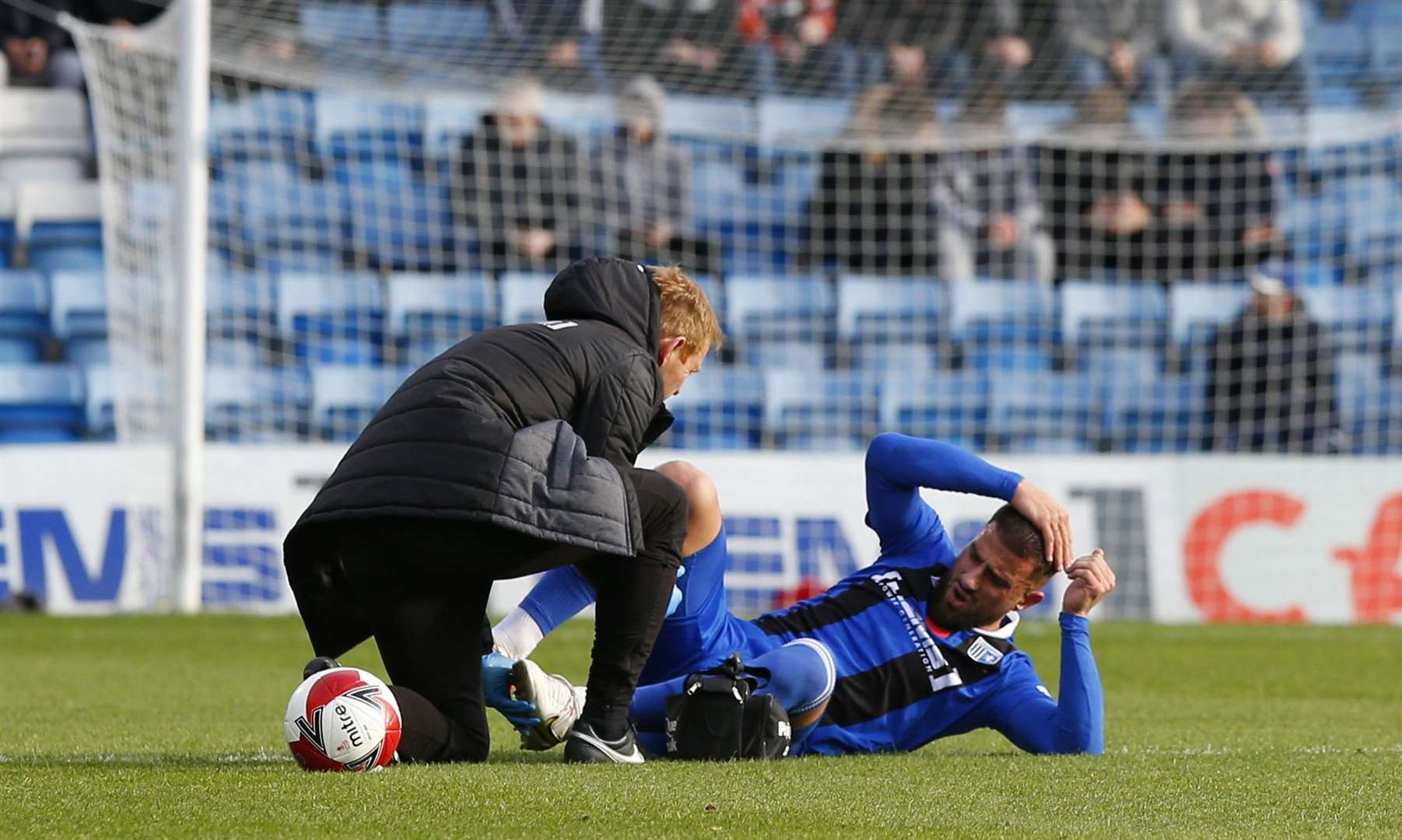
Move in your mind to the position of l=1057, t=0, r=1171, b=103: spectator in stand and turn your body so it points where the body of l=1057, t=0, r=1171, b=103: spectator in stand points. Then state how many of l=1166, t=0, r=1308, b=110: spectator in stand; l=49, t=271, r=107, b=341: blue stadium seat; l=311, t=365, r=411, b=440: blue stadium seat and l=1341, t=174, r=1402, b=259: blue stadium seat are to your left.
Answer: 2

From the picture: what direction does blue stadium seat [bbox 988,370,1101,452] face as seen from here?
toward the camera

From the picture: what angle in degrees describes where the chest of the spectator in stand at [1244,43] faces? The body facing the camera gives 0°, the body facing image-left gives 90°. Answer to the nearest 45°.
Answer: approximately 0°

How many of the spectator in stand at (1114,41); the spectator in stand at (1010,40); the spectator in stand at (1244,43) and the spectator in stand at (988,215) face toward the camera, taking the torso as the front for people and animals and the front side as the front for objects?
4

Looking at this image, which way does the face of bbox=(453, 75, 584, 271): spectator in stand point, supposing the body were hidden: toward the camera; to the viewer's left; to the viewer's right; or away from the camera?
toward the camera

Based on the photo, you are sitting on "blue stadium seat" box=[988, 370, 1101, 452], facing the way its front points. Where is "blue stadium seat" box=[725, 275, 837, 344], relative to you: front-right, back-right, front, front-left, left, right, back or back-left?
right

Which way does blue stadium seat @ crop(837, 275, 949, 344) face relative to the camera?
toward the camera

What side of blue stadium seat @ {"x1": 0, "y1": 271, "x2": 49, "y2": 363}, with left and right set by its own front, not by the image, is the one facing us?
front

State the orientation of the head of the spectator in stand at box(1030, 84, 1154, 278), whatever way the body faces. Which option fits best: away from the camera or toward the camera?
toward the camera

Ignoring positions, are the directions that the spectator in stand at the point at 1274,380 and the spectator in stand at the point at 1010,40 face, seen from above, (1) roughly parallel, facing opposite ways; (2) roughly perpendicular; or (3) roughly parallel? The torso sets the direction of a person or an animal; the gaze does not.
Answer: roughly parallel

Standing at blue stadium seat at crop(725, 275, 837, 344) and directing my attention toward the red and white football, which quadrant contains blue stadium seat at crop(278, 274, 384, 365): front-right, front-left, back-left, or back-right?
front-right

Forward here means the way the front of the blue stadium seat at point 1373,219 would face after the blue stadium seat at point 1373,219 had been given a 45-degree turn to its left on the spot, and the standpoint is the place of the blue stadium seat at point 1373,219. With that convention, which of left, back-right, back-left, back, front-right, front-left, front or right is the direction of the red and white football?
front-right

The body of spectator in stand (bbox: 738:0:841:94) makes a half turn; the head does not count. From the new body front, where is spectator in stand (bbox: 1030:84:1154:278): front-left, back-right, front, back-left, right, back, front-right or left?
right

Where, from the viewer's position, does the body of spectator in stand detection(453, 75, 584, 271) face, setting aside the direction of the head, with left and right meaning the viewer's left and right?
facing the viewer

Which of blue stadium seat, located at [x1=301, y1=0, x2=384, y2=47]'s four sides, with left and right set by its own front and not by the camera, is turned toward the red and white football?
front

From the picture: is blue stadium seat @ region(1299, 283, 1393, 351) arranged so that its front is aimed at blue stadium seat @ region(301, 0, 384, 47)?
no

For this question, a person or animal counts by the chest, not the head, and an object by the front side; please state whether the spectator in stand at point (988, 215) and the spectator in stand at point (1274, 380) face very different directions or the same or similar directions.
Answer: same or similar directions

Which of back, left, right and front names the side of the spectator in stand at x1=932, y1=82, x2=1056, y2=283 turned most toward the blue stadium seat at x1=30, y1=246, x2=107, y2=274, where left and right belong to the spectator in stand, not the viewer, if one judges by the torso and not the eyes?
right
